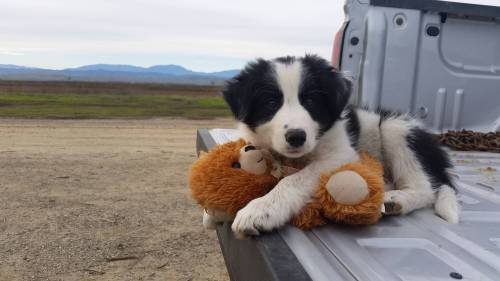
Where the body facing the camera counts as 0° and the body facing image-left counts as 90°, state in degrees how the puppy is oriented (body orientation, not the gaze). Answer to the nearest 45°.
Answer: approximately 45°
